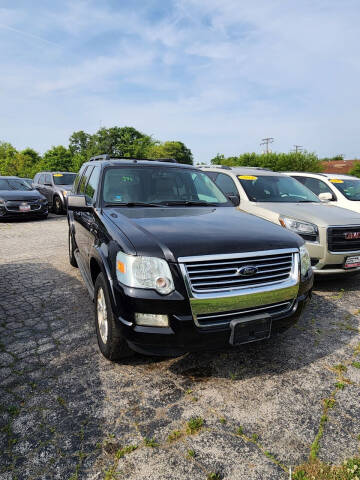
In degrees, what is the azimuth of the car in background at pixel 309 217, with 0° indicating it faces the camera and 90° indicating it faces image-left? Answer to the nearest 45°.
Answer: approximately 315°

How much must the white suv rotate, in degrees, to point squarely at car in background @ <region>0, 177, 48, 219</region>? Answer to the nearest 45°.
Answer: approximately 135° to its right

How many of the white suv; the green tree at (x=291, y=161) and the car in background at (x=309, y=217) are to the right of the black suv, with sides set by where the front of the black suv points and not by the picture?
0

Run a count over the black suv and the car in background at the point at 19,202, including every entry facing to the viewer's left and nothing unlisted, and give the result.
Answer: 0

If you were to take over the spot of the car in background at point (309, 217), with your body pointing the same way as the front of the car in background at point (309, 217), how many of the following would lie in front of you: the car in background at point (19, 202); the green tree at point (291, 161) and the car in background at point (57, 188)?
0

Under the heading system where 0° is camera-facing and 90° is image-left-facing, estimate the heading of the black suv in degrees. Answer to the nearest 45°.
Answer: approximately 315°

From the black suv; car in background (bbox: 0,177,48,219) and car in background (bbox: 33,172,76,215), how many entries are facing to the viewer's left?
0

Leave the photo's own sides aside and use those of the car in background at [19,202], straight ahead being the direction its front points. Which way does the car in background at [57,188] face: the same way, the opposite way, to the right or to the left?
the same way

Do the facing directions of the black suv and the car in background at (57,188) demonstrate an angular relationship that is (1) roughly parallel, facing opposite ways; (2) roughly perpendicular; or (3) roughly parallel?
roughly parallel

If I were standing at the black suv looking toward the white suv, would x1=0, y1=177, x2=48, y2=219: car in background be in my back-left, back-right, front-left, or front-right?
front-left

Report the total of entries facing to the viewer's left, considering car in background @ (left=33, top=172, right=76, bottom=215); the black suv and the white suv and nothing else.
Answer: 0

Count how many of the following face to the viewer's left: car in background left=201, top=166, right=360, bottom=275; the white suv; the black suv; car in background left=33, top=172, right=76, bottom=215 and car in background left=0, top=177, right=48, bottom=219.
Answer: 0

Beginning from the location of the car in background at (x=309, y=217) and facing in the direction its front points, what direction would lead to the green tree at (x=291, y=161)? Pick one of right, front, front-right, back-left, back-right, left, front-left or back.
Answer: back-left

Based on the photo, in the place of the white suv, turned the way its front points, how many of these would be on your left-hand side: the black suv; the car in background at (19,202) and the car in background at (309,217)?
0

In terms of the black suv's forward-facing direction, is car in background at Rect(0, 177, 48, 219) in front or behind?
behind

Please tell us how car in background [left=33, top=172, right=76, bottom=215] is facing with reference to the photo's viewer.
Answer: facing the viewer and to the right of the viewer

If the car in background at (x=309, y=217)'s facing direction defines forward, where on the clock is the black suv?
The black suv is roughly at 2 o'clock from the car in background.

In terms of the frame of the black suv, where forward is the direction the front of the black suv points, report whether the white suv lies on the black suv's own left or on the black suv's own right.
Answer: on the black suv's own left
